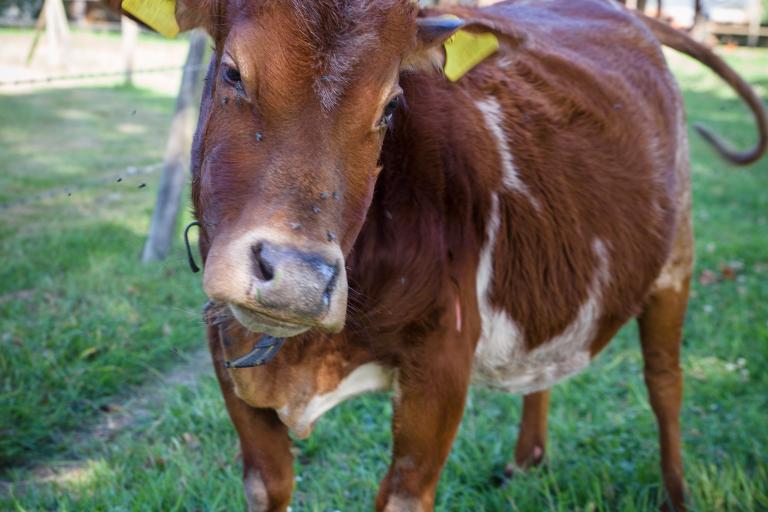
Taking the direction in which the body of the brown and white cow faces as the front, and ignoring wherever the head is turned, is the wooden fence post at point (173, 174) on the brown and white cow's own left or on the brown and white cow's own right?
on the brown and white cow's own right

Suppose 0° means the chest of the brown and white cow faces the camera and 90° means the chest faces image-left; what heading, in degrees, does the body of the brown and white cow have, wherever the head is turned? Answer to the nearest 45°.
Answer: approximately 45°
